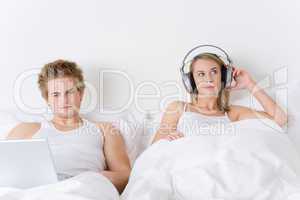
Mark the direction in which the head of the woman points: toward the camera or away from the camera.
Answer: toward the camera

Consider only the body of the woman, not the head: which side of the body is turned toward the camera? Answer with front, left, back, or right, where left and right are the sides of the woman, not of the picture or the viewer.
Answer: front

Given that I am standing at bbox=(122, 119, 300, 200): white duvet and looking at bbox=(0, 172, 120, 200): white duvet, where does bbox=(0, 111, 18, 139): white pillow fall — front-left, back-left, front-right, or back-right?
front-right

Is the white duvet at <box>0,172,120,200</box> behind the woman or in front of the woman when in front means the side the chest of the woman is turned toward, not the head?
in front

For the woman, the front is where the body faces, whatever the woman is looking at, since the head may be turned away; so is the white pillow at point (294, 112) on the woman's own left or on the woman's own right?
on the woman's own left

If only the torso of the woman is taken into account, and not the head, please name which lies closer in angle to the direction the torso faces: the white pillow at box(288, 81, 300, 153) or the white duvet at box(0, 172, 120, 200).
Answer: the white duvet

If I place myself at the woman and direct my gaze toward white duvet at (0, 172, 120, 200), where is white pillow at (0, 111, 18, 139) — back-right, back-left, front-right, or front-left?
front-right

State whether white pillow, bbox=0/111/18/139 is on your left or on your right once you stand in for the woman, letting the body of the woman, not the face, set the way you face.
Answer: on your right

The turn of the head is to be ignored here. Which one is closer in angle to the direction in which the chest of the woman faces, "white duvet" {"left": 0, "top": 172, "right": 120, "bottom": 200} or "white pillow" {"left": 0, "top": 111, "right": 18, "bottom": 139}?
the white duvet
